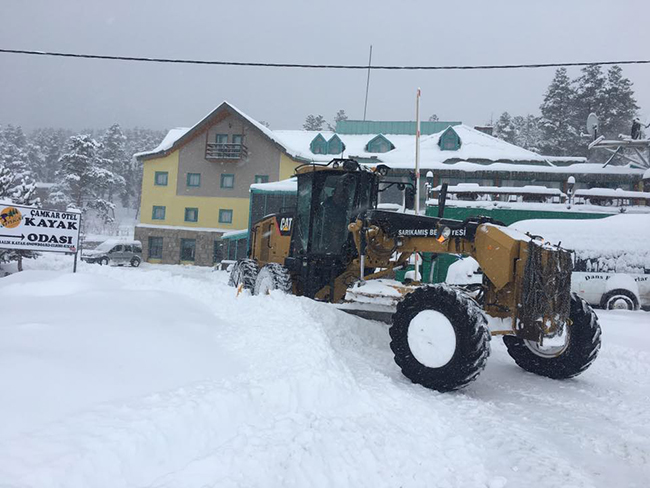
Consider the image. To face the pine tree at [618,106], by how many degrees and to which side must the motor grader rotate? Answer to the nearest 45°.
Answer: approximately 135° to its left

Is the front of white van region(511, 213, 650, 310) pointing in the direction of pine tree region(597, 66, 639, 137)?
no

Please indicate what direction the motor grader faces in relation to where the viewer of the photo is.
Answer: facing the viewer and to the right of the viewer

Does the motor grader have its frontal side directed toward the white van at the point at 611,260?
no

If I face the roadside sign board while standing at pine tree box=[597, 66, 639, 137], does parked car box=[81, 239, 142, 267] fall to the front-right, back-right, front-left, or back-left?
front-right

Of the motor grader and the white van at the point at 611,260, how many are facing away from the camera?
0

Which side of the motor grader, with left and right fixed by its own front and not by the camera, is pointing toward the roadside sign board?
back
